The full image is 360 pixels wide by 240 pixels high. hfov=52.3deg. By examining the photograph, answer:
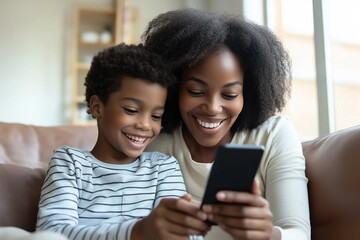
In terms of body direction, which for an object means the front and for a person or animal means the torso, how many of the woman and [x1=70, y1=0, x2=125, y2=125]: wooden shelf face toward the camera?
2

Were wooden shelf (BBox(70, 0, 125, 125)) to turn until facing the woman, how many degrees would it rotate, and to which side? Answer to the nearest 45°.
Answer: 0° — it already faces them

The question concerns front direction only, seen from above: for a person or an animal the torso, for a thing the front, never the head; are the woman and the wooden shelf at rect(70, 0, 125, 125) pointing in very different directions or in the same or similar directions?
same or similar directions

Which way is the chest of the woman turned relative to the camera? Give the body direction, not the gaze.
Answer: toward the camera

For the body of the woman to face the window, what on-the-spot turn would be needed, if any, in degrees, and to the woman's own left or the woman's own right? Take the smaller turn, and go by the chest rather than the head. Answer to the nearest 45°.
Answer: approximately 135° to the woman's own left

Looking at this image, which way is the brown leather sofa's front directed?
toward the camera

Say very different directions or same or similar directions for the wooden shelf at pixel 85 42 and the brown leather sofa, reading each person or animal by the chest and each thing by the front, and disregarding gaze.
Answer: same or similar directions

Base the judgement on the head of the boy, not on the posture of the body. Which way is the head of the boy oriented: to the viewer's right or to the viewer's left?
to the viewer's right

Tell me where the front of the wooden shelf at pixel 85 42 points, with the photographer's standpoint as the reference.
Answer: facing the viewer

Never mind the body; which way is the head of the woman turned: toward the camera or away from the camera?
toward the camera

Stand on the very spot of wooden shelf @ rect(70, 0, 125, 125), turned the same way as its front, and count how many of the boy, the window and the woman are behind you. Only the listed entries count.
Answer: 0

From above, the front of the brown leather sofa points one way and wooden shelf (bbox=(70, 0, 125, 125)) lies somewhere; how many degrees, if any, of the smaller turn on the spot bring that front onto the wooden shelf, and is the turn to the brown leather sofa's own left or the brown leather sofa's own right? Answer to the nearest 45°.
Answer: approximately 135° to the brown leather sofa's own right

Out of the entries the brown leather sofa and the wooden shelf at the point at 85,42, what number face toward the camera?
2

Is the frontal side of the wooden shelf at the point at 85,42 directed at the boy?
yes
